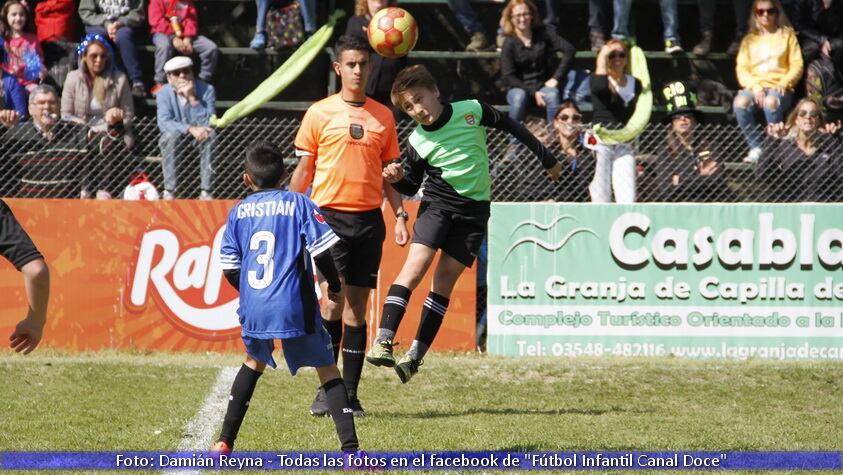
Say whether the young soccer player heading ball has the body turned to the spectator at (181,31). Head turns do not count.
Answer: no

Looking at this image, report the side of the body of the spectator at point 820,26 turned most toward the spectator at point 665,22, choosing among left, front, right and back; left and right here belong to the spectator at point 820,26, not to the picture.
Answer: right

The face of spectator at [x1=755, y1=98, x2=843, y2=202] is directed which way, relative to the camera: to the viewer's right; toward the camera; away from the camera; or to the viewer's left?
toward the camera

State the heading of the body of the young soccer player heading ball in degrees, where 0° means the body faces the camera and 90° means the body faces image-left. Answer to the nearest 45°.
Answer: approximately 45°

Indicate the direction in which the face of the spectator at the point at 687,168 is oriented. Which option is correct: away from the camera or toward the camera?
toward the camera

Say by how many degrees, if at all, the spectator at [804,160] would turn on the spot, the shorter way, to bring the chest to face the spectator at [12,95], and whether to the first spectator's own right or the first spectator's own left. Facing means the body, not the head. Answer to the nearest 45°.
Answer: approximately 90° to the first spectator's own right

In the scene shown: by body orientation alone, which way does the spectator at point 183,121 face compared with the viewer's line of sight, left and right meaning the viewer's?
facing the viewer

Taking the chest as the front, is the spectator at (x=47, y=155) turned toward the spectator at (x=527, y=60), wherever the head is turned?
no

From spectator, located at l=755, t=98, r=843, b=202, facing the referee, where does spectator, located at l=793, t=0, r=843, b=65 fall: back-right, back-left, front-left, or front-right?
back-right

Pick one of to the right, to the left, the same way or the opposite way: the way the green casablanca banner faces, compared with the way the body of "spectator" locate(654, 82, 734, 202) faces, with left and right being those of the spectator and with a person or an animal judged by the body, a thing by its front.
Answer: the same way

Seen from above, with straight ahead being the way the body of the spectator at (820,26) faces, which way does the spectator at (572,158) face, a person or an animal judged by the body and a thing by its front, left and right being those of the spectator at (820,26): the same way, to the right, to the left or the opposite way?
the same way

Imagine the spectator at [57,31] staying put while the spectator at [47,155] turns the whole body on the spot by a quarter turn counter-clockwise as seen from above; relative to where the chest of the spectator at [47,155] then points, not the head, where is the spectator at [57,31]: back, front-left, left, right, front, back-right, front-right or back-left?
left

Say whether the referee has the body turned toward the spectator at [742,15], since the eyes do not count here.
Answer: no

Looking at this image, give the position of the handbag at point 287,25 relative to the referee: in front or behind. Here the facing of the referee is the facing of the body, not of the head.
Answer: behind

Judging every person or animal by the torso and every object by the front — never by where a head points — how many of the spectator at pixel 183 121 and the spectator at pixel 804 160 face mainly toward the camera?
2

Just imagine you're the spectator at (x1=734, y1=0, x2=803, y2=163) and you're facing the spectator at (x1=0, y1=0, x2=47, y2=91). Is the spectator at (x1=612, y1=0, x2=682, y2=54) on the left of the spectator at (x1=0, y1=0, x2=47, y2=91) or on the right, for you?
right

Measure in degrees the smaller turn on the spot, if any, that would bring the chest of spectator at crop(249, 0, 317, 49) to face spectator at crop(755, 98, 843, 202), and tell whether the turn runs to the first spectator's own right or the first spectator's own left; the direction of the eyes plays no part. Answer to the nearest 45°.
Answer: approximately 45° to the first spectator's own left

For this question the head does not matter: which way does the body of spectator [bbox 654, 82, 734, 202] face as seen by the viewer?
toward the camera

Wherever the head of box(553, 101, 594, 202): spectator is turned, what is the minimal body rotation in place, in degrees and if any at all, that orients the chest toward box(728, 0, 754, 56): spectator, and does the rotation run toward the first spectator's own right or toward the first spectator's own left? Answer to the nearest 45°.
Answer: approximately 135° to the first spectator's own left

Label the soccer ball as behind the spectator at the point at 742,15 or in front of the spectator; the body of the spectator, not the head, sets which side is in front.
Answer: in front

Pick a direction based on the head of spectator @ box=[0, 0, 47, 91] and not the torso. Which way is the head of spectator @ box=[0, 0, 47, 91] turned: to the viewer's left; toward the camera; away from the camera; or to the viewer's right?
toward the camera
